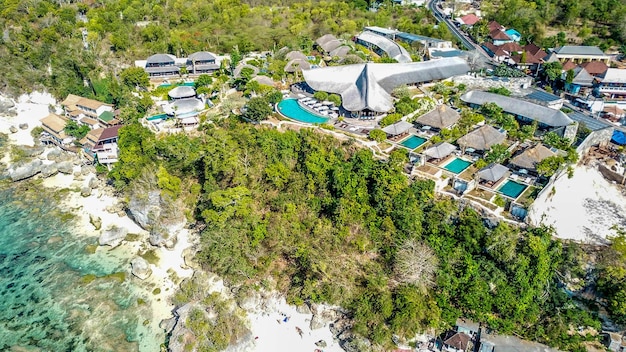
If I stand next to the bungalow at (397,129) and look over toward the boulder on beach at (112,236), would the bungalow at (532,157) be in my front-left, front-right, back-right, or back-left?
back-left

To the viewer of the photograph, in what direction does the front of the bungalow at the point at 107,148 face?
facing the viewer

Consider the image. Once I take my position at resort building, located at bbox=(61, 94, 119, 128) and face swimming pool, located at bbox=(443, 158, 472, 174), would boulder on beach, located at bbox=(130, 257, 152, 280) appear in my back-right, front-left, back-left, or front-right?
front-right

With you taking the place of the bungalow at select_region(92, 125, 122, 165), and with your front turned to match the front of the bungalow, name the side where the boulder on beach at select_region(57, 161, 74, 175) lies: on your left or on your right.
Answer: on your right

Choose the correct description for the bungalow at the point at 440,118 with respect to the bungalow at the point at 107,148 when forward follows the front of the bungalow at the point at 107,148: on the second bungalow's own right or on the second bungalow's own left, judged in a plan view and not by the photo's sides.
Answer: on the second bungalow's own left

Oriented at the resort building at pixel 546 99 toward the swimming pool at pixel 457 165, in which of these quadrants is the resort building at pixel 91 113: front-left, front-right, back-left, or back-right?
front-right

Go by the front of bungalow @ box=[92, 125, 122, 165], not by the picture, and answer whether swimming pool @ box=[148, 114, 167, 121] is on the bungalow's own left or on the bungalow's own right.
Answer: on the bungalow's own left

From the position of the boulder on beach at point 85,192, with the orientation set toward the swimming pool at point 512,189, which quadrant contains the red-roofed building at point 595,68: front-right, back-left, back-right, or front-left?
front-left

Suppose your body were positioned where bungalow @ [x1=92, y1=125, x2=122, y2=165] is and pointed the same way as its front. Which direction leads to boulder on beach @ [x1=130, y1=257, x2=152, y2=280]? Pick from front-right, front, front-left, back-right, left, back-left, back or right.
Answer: front
